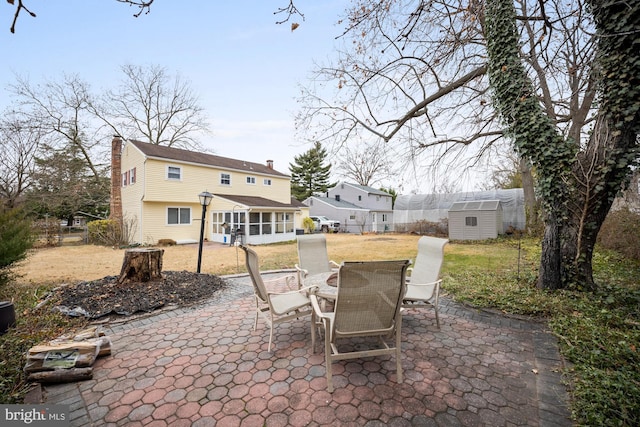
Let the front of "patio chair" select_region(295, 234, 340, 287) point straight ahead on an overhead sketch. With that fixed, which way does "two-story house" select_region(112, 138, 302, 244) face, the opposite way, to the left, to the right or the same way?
the opposite way

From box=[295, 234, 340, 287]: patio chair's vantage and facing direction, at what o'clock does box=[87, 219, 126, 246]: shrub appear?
The shrub is roughly at 6 o'clock from the patio chair.

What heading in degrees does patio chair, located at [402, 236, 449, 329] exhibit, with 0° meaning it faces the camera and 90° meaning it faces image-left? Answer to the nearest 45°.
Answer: approximately 45°

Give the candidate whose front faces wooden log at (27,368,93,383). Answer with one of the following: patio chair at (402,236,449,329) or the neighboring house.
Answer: the patio chair

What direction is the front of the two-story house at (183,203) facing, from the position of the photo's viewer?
facing away from the viewer and to the left of the viewer

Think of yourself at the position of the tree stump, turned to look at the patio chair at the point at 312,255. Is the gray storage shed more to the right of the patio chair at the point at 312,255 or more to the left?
left

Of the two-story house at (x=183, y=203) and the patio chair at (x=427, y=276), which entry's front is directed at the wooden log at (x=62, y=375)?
the patio chair

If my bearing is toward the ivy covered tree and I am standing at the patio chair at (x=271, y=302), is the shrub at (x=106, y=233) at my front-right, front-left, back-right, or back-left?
back-left

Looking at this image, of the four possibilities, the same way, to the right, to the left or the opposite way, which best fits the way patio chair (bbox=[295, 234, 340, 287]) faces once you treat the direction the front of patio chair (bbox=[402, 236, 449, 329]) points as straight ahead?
to the left

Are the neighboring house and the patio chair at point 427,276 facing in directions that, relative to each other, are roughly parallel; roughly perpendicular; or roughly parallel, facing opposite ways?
roughly perpendicular
